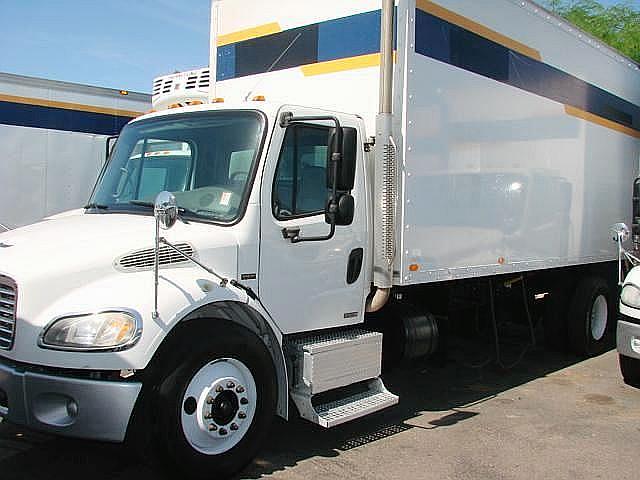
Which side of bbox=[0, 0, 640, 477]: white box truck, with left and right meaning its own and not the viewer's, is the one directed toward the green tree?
back

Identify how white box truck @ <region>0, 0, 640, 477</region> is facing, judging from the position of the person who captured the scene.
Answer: facing the viewer and to the left of the viewer

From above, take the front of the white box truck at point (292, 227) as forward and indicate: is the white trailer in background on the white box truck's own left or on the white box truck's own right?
on the white box truck's own right

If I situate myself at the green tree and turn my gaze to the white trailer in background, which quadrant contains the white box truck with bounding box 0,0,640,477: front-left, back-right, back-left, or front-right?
front-left

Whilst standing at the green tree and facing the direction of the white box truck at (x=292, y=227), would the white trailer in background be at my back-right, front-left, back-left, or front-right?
front-right
